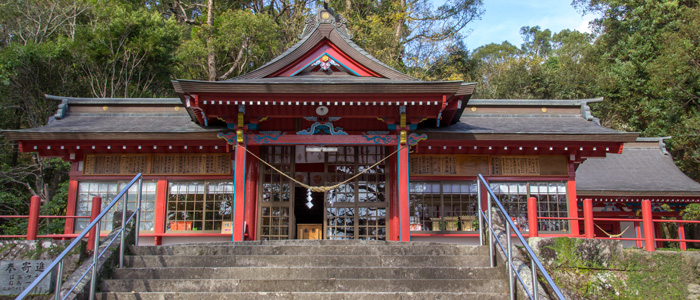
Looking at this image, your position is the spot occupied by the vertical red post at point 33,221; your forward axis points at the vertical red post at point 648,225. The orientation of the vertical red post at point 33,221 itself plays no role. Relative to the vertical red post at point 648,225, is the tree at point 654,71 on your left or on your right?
left

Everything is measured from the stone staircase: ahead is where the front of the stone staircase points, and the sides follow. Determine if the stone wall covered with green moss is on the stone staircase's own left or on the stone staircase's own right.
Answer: on the stone staircase's own left

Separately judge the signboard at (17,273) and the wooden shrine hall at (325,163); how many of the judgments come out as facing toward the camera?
2

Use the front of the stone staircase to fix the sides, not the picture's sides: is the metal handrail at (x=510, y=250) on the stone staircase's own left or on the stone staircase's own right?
on the stone staircase's own left

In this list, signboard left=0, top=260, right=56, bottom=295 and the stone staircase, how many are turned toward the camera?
2

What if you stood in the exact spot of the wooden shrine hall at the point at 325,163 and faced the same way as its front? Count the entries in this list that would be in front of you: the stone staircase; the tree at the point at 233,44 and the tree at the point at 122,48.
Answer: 1

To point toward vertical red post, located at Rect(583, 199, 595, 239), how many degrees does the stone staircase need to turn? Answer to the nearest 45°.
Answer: approximately 90° to its left

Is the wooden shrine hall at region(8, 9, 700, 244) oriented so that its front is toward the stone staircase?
yes

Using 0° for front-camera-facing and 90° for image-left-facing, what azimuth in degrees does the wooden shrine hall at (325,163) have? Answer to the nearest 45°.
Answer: approximately 0°

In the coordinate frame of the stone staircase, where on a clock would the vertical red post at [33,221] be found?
The vertical red post is roughly at 4 o'clock from the stone staircase.

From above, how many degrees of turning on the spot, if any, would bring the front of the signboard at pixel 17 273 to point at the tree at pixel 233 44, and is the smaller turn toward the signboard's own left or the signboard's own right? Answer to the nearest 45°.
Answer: approximately 135° to the signboard's own left

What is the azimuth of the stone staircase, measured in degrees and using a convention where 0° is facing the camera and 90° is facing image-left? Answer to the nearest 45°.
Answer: approximately 0°
